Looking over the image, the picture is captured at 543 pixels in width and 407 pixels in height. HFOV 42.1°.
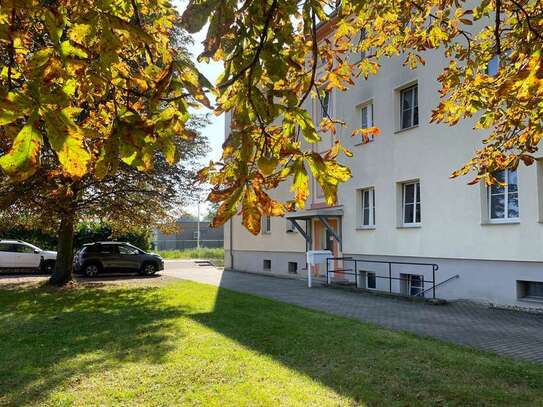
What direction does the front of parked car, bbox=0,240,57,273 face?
to the viewer's right

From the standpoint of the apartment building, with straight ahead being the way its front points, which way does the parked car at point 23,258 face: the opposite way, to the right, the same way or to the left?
the opposite way

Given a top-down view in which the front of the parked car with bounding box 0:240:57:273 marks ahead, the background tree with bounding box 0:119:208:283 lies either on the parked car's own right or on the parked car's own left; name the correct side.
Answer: on the parked car's own right

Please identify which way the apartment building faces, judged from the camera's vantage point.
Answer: facing the viewer and to the left of the viewer

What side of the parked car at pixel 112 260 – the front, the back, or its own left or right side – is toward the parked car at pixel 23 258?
back

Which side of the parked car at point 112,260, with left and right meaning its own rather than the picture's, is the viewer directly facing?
right
